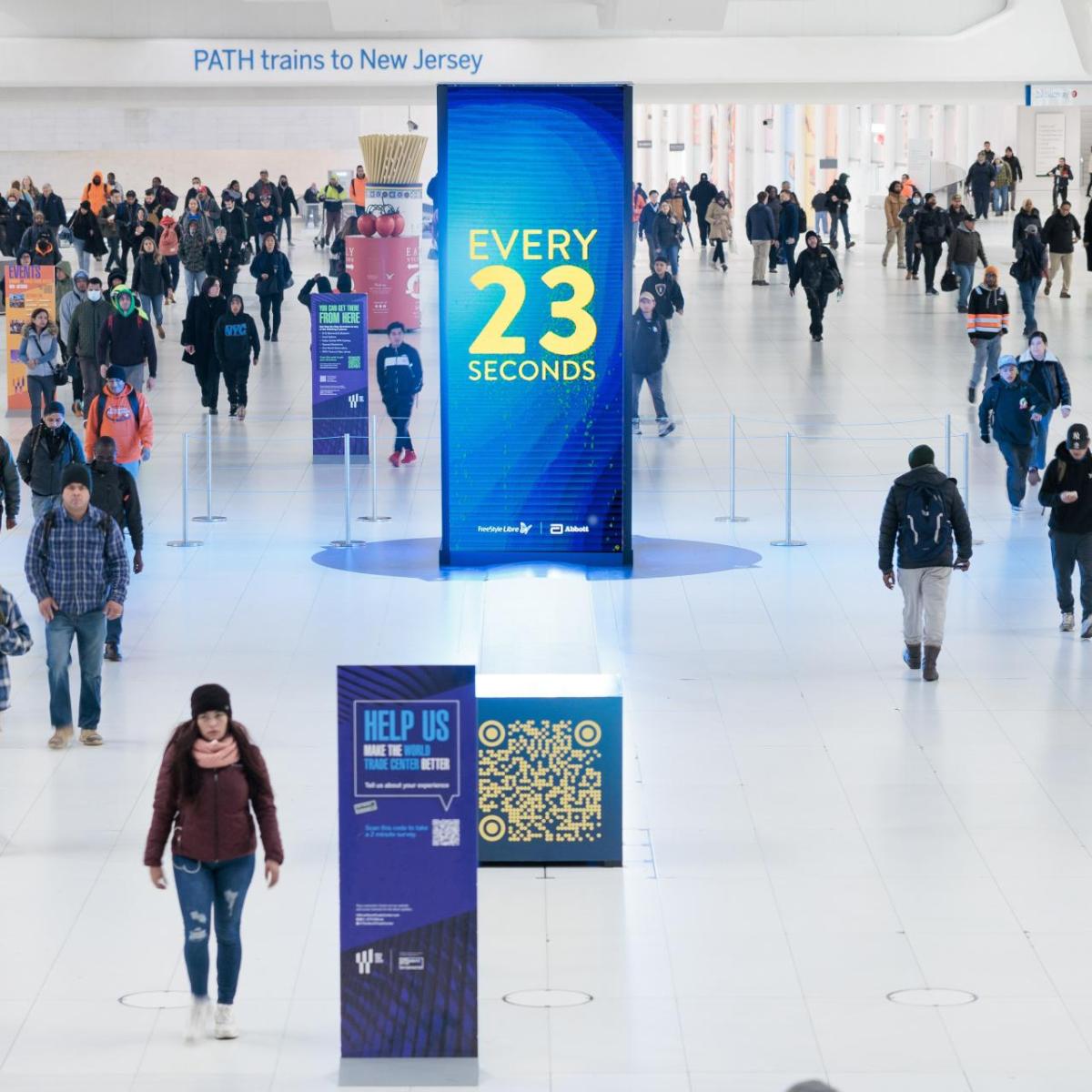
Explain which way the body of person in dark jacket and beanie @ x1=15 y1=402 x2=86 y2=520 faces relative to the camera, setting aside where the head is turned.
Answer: toward the camera

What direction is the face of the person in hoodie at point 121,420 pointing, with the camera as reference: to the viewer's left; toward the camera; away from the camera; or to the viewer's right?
toward the camera

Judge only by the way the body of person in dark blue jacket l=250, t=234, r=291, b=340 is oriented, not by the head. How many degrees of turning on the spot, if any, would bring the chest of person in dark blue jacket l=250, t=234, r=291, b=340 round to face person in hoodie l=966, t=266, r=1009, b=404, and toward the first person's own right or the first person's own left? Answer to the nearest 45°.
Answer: approximately 45° to the first person's own left

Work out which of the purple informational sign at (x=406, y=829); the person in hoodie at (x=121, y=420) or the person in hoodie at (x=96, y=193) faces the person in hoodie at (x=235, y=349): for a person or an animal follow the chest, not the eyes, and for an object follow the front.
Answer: the person in hoodie at (x=96, y=193)

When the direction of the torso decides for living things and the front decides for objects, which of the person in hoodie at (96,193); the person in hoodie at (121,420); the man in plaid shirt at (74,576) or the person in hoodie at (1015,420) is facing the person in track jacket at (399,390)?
the person in hoodie at (96,193)

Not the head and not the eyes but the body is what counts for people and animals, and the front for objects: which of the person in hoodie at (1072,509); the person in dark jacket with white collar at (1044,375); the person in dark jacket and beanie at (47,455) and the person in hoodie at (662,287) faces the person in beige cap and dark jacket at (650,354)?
the person in hoodie at (662,287)

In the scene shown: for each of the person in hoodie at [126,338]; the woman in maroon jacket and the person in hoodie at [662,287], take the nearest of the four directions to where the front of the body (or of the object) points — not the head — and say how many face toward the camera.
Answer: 3

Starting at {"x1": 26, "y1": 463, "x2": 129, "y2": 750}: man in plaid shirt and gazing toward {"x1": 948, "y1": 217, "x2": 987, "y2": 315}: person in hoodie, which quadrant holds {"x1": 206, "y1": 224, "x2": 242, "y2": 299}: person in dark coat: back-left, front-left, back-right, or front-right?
front-left

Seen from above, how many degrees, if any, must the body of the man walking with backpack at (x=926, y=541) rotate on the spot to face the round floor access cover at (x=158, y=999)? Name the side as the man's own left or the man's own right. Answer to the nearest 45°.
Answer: approximately 135° to the man's own left

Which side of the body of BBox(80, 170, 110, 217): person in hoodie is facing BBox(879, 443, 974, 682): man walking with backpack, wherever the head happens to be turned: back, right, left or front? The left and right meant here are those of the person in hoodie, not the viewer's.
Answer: front

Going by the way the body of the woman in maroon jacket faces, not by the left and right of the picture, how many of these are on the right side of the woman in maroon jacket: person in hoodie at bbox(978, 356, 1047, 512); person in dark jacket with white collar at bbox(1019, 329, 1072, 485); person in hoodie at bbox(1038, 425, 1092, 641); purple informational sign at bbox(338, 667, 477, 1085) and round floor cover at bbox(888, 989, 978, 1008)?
0

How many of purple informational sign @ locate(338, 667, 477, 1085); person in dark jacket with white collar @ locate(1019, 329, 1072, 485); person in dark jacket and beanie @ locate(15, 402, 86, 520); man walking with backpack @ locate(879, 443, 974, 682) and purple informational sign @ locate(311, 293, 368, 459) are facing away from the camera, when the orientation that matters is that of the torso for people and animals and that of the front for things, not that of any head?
1

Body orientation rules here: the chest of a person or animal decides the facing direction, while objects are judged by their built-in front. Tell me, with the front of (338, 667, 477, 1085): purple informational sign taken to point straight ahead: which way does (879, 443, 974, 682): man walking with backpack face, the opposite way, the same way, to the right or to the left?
the opposite way

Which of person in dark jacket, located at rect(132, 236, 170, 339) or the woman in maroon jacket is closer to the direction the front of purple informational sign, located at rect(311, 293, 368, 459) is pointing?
the woman in maroon jacket

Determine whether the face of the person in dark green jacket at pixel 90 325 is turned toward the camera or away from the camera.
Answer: toward the camera

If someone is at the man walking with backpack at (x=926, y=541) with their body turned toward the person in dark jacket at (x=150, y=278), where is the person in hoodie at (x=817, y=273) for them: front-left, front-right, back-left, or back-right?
front-right

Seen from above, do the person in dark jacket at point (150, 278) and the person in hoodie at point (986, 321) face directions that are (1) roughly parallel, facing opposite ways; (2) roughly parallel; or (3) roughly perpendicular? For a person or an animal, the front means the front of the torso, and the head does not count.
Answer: roughly parallel

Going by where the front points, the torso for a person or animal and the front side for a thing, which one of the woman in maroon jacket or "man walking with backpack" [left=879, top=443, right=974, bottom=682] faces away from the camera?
the man walking with backpack

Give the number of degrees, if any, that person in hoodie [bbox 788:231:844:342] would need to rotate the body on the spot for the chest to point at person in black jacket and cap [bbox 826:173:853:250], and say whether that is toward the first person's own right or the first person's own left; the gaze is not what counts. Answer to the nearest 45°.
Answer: approximately 180°

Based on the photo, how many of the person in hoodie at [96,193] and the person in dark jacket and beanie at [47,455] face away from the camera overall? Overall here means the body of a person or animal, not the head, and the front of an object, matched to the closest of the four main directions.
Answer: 0

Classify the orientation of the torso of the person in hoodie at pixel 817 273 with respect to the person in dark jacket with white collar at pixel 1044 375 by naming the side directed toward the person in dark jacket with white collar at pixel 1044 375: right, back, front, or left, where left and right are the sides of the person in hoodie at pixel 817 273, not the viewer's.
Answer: front

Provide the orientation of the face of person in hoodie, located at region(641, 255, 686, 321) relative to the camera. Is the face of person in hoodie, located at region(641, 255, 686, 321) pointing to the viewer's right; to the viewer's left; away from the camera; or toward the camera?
toward the camera

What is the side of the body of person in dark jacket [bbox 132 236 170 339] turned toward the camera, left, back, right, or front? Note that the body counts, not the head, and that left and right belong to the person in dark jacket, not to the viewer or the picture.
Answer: front

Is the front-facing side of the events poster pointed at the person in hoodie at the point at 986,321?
no
